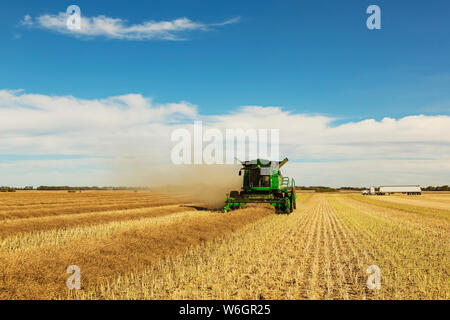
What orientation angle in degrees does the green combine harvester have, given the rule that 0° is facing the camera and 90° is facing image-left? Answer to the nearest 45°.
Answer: approximately 0°
